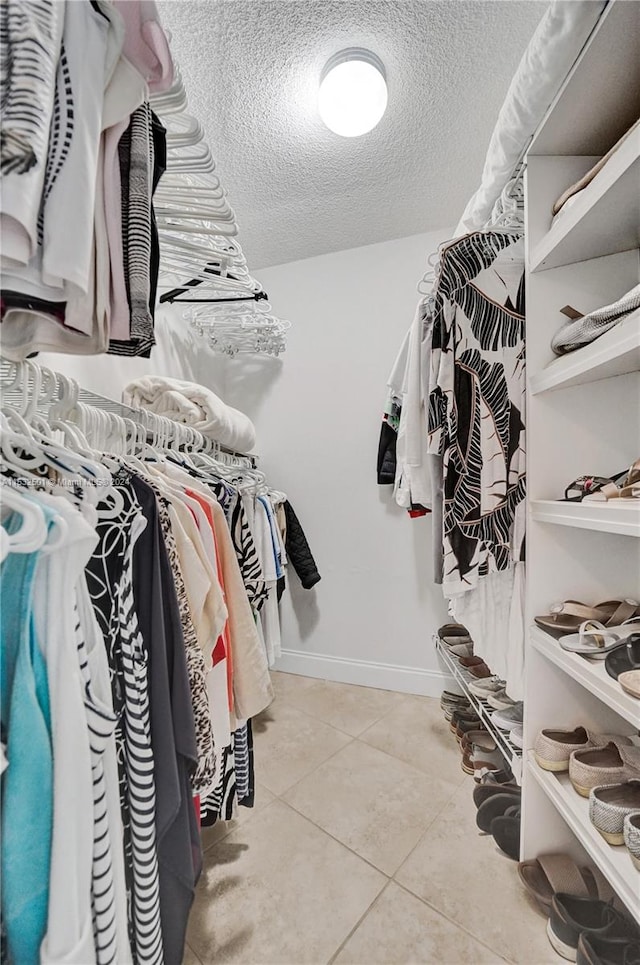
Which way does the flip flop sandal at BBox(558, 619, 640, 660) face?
to the viewer's left

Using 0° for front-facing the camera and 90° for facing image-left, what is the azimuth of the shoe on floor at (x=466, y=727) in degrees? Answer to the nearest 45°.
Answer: approximately 90°

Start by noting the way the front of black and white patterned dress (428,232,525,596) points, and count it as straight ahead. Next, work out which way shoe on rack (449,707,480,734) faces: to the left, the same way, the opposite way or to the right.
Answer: to the right

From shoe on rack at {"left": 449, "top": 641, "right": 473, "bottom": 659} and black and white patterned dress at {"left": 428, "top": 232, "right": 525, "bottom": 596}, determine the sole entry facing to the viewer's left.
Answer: the shoe on rack

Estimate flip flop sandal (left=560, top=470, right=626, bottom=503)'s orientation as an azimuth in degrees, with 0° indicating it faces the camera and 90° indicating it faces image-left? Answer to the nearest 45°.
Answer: approximately 90°

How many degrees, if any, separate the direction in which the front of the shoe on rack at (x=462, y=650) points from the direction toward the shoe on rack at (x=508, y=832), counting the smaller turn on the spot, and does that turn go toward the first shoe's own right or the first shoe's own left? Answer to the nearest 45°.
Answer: approximately 90° to the first shoe's own left

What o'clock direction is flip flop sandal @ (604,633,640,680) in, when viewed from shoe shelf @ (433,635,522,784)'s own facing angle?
The flip flop sandal is roughly at 8 o'clock from the shoe shelf.

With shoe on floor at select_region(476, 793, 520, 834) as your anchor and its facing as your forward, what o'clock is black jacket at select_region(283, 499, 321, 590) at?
The black jacket is roughly at 1 o'clock from the shoe on floor.

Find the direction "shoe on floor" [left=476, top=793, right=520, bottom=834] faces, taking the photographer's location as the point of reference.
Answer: facing to the left of the viewer
